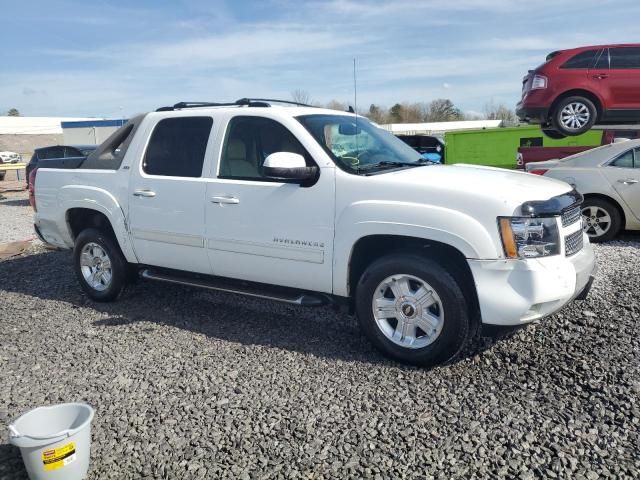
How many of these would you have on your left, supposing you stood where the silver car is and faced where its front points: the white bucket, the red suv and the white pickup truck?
1

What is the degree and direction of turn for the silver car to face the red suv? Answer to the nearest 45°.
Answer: approximately 90° to its left

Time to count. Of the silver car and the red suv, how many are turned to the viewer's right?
2

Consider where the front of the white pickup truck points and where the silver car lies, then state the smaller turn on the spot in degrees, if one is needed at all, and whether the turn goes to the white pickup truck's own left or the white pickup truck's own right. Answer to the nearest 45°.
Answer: approximately 90° to the white pickup truck's own left

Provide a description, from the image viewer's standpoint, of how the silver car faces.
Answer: facing to the right of the viewer

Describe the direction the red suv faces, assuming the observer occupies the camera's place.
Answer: facing to the right of the viewer

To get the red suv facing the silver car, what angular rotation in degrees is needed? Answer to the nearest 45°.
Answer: approximately 90° to its right

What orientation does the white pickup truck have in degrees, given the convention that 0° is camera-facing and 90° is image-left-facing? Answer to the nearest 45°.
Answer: approximately 315°

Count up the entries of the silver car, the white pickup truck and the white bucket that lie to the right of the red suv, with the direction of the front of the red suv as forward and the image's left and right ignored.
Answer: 3

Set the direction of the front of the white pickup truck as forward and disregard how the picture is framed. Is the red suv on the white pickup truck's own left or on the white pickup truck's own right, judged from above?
on the white pickup truck's own left
